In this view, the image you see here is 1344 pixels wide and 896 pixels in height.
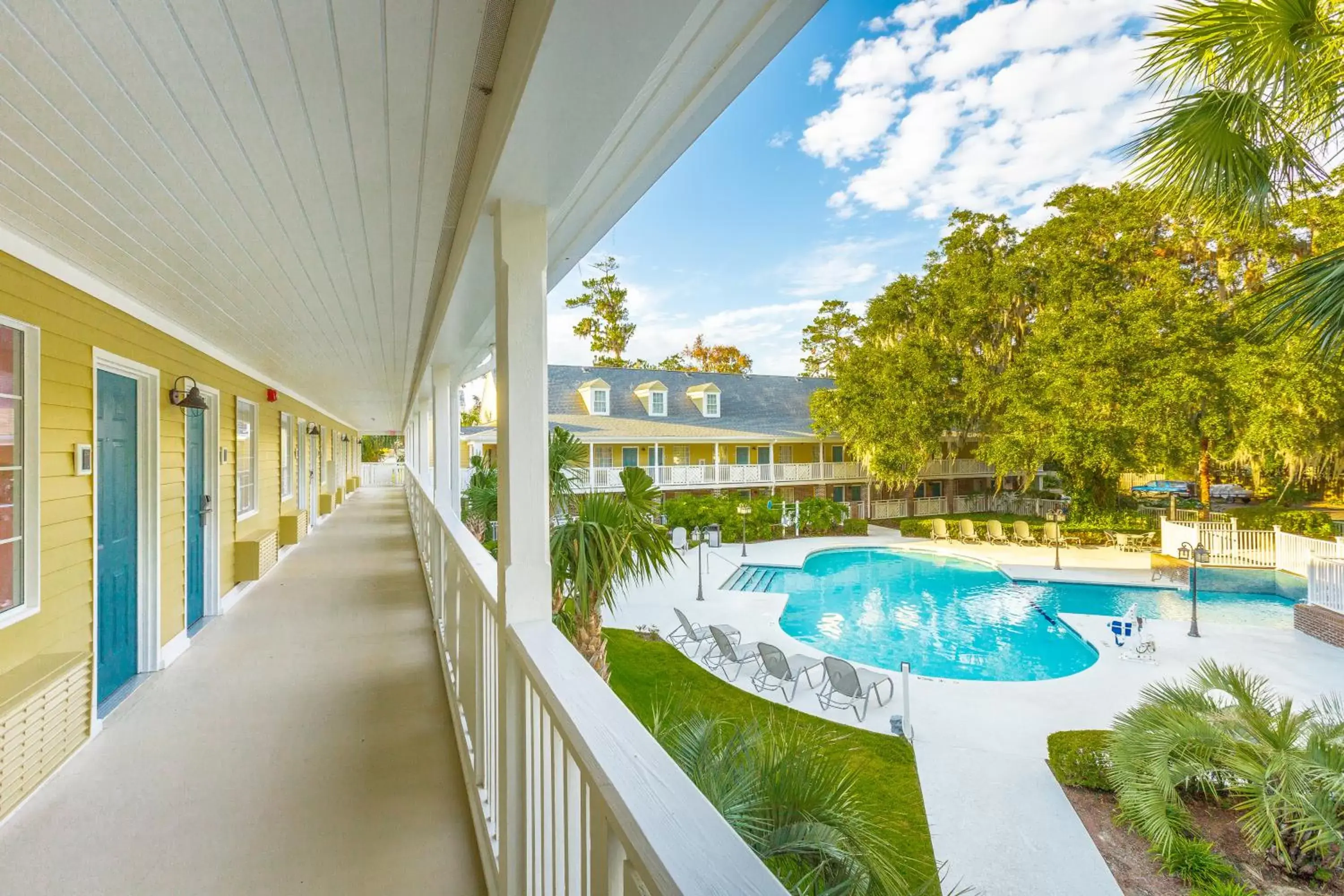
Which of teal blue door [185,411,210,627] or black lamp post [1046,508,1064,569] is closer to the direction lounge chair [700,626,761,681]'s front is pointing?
the black lamp post

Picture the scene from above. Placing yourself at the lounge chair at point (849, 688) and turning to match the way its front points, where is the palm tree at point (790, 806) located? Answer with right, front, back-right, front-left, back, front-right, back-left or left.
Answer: back-right

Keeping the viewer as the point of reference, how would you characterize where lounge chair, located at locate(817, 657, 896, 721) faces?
facing away from the viewer and to the right of the viewer

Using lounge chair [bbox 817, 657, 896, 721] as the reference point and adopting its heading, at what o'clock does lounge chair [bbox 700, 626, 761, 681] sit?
lounge chair [bbox 700, 626, 761, 681] is roughly at 8 o'clock from lounge chair [bbox 817, 657, 896, 721].

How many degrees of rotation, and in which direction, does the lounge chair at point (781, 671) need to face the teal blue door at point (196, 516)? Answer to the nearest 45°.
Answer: approximately 180°

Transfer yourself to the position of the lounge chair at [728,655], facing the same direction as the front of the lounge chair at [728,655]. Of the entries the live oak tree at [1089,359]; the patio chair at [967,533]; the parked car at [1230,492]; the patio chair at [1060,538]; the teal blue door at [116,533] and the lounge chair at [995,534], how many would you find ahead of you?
5

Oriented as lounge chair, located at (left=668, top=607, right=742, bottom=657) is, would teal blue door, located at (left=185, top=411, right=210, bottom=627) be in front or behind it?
behind

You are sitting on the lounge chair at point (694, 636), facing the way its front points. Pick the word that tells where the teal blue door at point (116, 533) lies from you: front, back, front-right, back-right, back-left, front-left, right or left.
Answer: back
